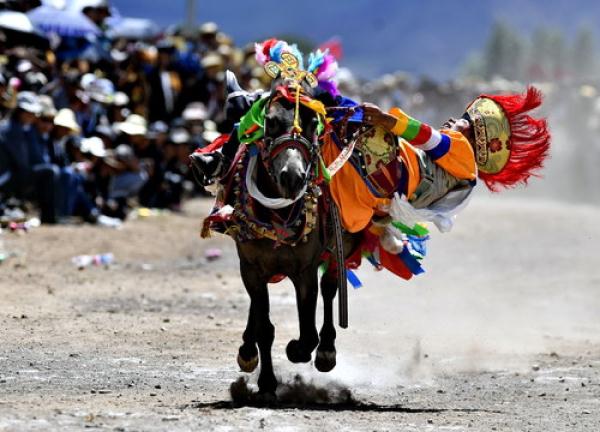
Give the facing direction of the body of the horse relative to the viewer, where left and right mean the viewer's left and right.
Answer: facing the viewer
